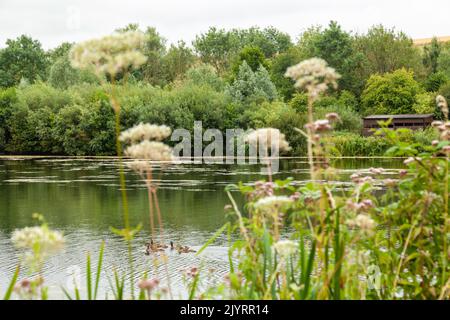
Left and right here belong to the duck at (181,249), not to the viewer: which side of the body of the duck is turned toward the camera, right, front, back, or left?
left
